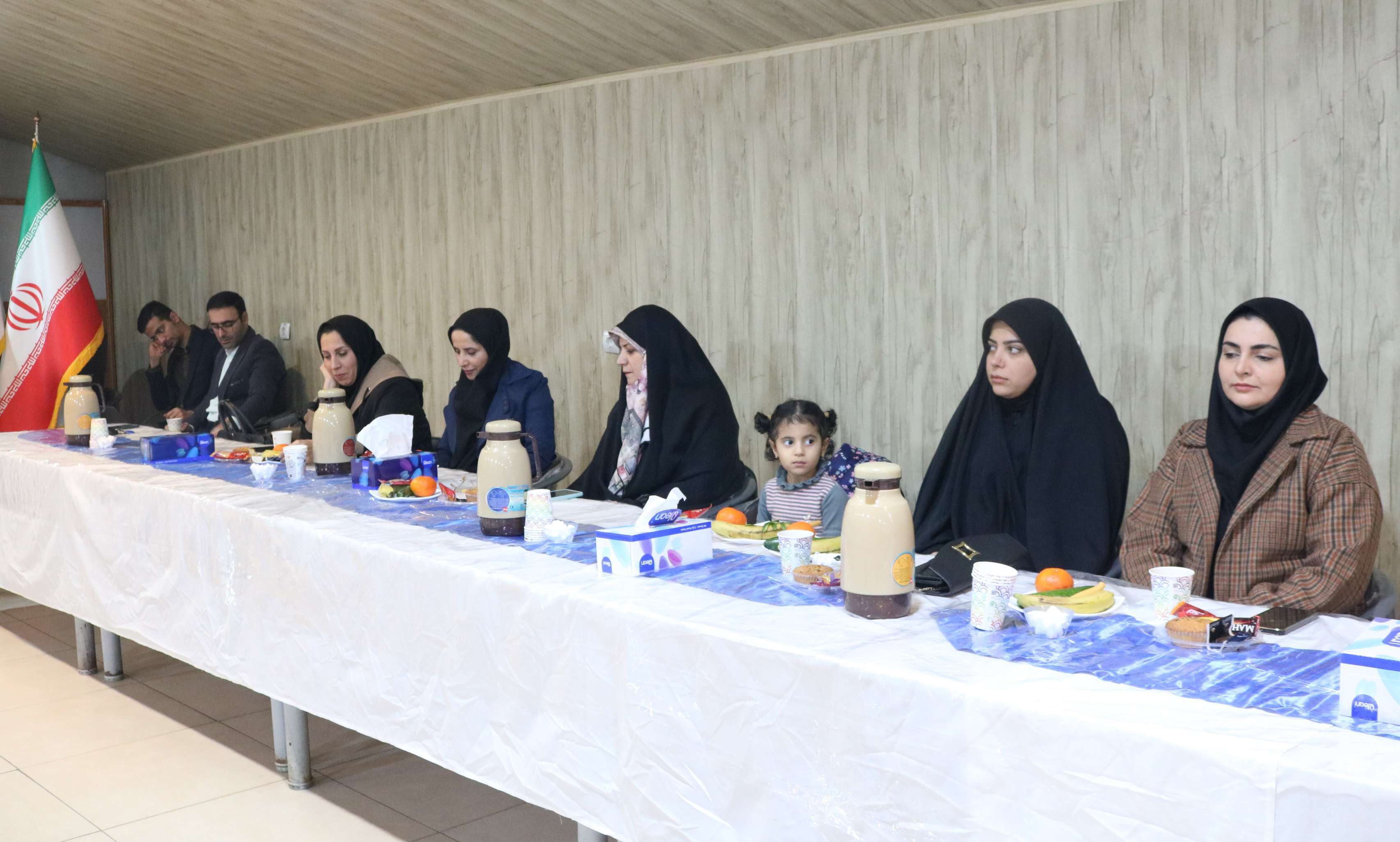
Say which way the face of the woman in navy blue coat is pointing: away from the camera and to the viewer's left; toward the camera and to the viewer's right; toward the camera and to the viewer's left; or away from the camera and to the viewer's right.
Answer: toward the camera and to the viewer's left

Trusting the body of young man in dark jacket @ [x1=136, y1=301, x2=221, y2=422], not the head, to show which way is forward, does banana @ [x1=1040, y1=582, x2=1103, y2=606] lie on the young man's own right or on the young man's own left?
on the young man's own left

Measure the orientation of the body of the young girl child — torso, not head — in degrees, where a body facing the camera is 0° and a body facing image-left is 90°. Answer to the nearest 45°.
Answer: approximately 0°

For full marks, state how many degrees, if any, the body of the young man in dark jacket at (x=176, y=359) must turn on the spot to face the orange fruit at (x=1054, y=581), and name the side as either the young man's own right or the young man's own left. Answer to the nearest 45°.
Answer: approximately 45° to the young man's own left

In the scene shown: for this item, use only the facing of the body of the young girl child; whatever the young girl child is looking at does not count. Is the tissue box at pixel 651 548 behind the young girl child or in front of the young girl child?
in front

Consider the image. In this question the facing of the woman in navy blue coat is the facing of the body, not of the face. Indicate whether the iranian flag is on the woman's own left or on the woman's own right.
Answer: on the woman's own right

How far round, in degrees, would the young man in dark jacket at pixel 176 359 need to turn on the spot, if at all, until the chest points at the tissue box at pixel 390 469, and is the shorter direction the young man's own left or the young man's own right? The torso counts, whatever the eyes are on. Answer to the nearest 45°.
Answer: approximately 45° to the young man's own left

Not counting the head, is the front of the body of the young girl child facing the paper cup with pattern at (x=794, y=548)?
yes

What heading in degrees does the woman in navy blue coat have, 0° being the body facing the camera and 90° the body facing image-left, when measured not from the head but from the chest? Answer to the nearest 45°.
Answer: approximately 45°

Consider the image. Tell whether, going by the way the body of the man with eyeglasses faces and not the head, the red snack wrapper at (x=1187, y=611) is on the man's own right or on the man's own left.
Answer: on the man's own left

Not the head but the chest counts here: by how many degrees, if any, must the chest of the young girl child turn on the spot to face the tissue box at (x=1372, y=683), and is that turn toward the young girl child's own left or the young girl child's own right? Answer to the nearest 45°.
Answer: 0° — they already face it

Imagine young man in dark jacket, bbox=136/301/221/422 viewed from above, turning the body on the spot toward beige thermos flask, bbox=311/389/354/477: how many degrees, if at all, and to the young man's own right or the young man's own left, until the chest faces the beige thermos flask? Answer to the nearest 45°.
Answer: approximately 45° to the young man's own left

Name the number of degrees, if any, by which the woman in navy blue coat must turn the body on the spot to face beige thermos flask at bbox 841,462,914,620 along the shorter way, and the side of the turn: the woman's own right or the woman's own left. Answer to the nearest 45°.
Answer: approximately 45° to the woman's own left
